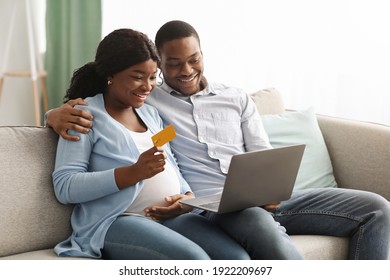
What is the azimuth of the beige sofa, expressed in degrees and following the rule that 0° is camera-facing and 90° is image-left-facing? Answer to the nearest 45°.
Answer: approximately 0°

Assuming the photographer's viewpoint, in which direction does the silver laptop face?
facing away from the viewer and to the left of the viewer
